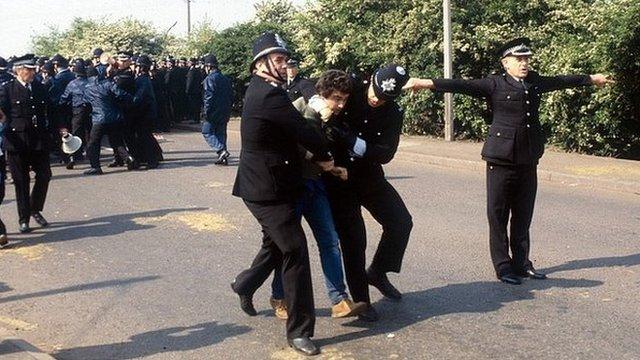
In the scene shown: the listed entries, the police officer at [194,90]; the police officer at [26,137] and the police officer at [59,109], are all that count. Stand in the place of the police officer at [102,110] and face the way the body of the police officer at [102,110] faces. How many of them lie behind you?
1

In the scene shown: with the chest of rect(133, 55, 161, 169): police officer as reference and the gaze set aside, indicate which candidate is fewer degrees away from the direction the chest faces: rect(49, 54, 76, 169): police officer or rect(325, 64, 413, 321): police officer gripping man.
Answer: the police officer

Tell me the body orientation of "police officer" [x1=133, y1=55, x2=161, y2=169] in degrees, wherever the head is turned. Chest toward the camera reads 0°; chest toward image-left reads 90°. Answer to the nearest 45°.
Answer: approximately 90°

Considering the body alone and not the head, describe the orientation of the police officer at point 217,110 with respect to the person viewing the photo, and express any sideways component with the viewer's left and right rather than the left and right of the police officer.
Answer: facing away from the viewer and to the left of the viewer

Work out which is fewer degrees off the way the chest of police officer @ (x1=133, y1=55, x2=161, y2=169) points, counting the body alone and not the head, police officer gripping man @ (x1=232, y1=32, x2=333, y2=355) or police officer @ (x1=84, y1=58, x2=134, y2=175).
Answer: the police officer

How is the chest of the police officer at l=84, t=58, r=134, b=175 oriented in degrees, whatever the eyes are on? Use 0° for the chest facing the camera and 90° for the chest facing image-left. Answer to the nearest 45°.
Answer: approximately 180°

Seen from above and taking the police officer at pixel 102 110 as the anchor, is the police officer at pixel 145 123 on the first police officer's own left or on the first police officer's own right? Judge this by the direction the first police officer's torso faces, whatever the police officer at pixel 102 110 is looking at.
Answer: on the first police officer's own right

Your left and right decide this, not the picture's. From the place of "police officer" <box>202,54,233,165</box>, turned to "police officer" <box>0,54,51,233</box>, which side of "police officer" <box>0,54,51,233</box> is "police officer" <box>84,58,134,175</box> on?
right

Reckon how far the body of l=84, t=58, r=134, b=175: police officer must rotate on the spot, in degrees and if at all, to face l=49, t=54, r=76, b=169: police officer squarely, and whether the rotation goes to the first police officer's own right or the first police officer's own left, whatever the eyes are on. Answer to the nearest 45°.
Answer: approximately 45° to the first police officer's own left
